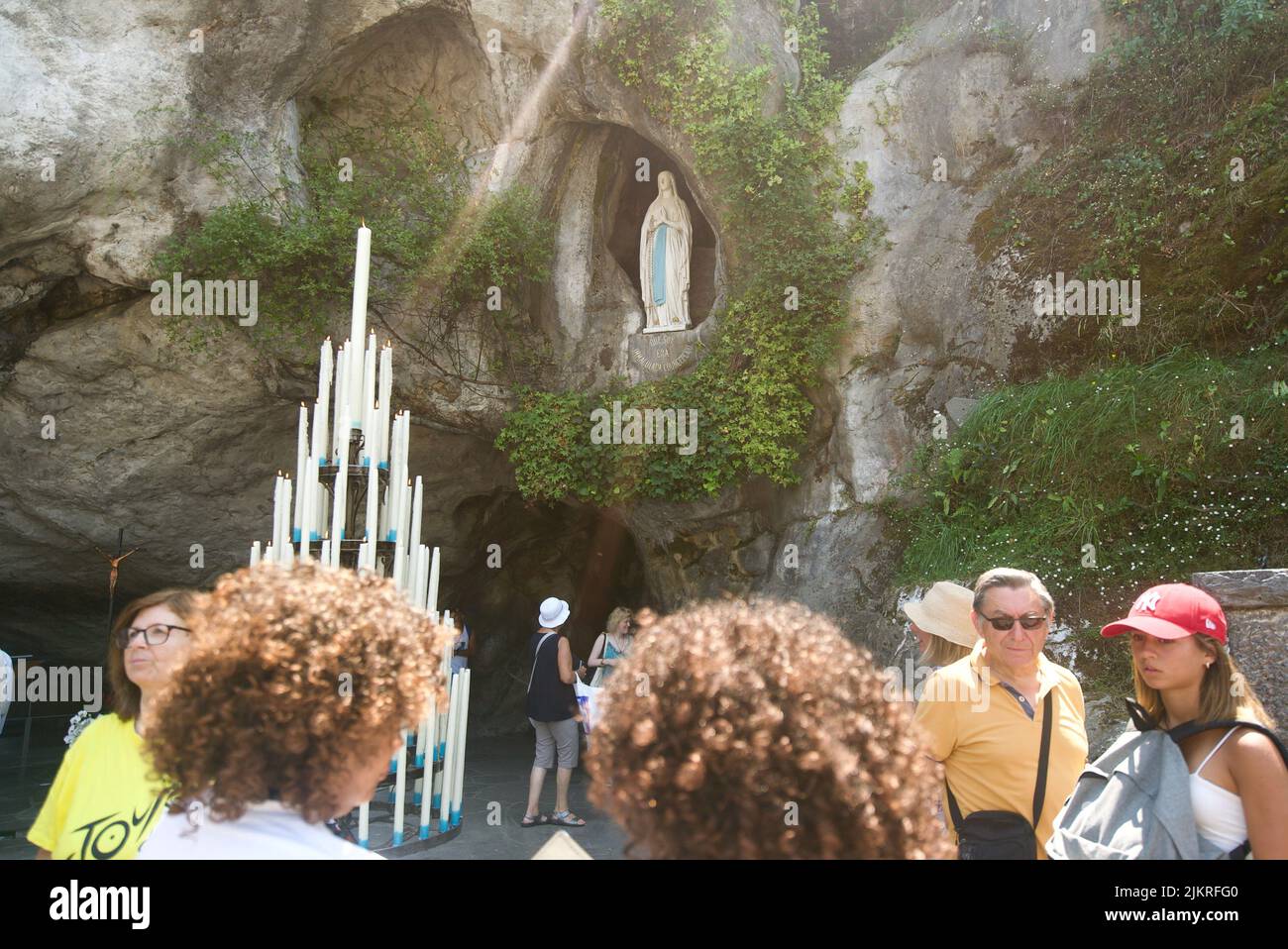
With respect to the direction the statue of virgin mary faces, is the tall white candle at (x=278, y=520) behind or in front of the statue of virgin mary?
in front

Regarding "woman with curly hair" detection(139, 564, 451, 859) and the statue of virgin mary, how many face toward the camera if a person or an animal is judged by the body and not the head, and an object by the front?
1

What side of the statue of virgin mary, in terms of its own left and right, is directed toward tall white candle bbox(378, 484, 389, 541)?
front

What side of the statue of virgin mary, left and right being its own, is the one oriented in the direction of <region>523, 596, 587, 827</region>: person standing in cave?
front

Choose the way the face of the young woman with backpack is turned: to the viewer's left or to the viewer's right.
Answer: to the viewer's left
